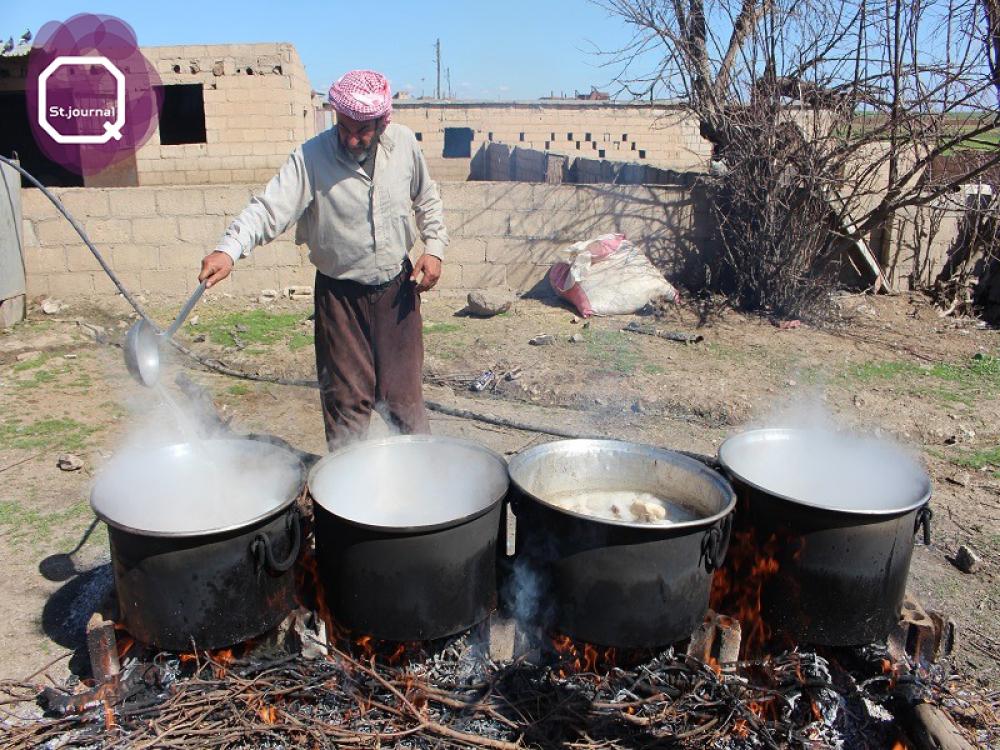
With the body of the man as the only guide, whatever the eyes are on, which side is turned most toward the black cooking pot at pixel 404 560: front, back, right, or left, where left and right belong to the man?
front

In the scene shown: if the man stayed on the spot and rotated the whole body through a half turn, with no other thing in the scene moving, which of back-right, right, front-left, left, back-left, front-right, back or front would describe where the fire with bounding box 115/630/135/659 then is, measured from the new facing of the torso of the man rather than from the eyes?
back-left

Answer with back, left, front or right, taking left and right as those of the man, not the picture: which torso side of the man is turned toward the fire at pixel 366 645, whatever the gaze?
front

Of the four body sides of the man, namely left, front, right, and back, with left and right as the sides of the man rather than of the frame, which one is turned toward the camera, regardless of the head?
front

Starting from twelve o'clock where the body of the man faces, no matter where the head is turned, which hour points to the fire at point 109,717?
The fire is roughly at 1 o'clock from the man.

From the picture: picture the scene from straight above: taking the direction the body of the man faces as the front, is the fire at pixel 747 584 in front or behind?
in front

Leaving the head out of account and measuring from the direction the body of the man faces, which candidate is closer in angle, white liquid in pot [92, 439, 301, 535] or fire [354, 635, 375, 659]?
the fire

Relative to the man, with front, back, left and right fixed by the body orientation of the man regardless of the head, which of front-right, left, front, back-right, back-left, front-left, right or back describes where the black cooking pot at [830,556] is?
front-left

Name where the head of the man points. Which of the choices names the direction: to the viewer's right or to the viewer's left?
to the viewer's left
